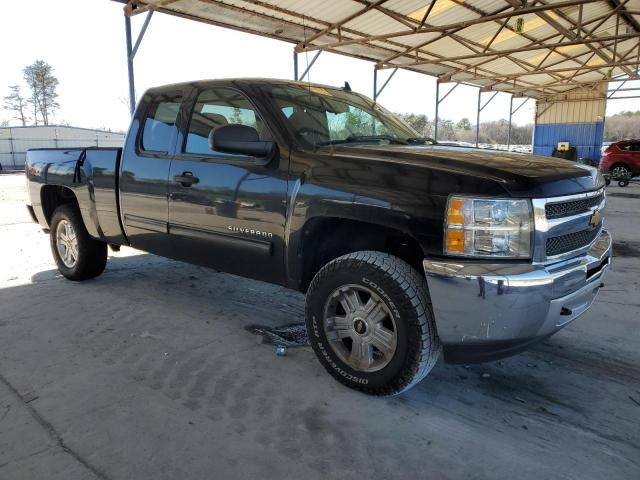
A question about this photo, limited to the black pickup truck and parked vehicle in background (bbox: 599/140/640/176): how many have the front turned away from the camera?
0

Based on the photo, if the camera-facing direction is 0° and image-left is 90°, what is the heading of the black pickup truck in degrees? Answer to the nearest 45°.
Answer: approximately 315°

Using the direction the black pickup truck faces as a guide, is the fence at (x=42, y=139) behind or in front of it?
behind
